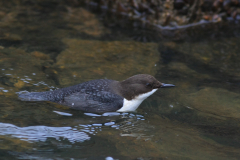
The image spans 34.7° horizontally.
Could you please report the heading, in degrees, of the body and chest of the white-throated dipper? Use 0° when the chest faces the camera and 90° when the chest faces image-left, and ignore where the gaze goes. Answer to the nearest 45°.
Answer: approximately 270°
